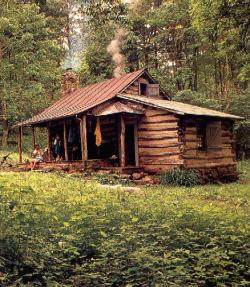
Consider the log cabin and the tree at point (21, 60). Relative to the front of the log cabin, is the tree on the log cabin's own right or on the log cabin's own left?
on the log cabin's own right

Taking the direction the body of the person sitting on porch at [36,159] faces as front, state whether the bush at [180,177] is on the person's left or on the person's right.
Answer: on the person's left

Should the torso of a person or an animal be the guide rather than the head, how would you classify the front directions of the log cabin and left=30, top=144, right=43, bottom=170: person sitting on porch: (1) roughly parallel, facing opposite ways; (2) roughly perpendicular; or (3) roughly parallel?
roughly parallel

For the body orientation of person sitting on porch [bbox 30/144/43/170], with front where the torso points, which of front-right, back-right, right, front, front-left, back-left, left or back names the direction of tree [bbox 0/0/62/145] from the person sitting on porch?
back-right

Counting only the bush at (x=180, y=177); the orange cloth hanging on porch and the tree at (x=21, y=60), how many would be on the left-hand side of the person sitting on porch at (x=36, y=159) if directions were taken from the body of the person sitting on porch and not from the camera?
2

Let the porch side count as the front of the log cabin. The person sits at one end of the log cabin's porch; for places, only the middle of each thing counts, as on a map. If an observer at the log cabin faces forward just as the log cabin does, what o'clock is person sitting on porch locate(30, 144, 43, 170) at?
The person sitting on porch is roughly at 2 o'clock from the log cabin.

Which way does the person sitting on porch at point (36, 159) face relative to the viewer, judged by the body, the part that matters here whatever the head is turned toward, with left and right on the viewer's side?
facing the viewer and to the left of the viewer

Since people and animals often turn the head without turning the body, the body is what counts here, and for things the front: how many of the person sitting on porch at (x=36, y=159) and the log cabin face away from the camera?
0
